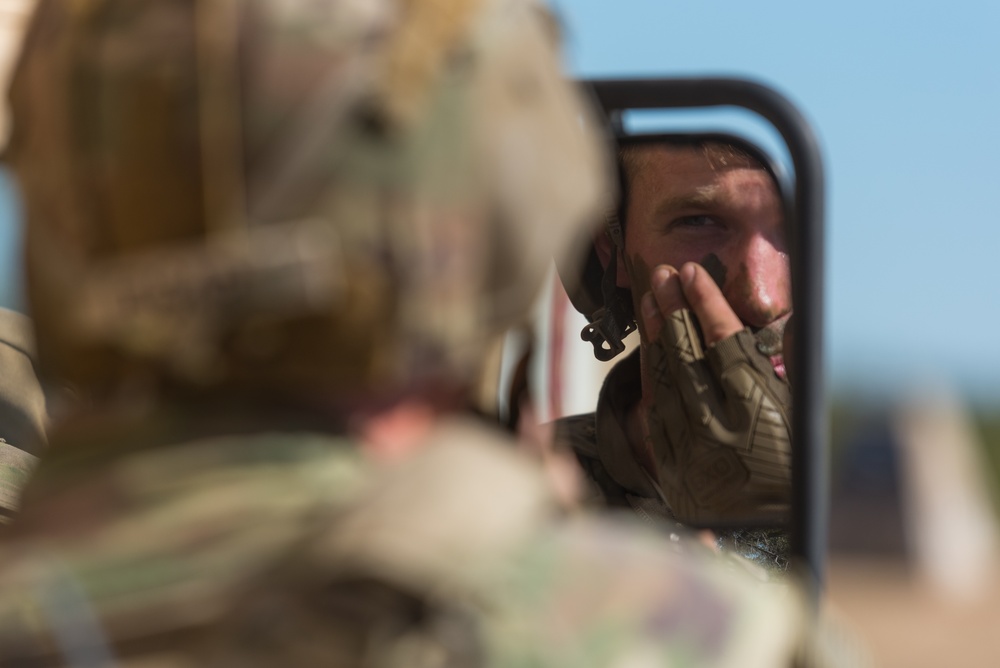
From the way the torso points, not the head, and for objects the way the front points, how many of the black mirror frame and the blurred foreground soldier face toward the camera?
1

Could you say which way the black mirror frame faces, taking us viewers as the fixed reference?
facing the viewer

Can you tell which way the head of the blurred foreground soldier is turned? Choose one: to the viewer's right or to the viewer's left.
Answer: to the viewer's right

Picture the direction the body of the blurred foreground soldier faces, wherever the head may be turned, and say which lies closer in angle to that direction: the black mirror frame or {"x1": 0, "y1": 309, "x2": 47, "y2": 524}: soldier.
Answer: the black mirror frame

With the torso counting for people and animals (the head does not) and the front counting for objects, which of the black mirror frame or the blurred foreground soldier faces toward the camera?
the black mirror frame

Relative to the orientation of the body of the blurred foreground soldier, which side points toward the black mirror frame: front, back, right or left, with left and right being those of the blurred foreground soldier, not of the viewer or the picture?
front

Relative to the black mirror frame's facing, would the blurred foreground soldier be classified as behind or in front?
in front

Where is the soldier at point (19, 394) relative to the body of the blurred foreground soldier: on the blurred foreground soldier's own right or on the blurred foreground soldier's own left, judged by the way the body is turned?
on the blurred foreground soldier's own left

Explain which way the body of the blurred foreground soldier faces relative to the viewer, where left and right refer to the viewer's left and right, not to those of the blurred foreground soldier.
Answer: facing away from the viewer and to the right of the viewer
